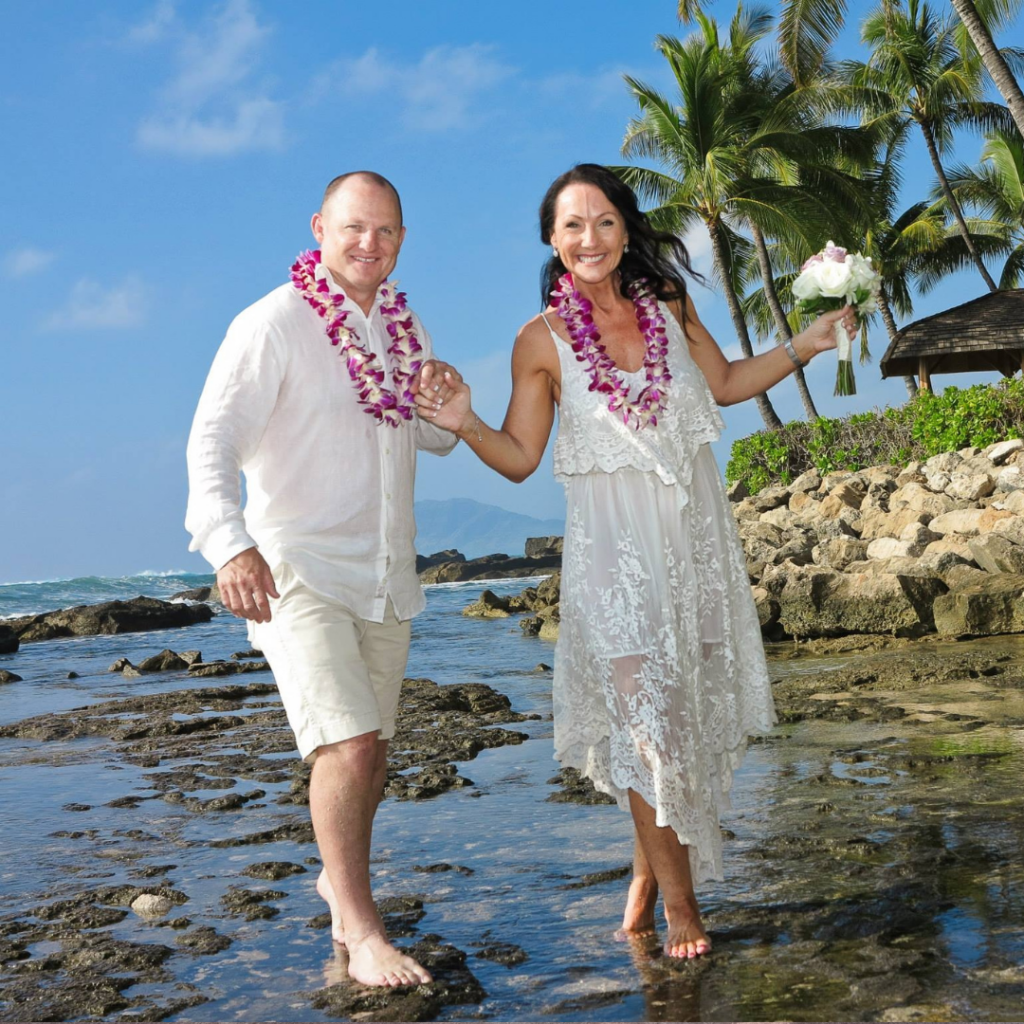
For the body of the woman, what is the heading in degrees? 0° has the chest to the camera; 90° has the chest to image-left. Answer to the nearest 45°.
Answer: approximately 0°

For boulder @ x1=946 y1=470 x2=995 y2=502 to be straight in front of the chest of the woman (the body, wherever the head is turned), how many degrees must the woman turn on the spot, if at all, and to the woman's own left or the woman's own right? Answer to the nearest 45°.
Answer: approximately 180°

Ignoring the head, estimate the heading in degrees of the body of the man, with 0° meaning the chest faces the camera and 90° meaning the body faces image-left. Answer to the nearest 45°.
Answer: approximately 315°

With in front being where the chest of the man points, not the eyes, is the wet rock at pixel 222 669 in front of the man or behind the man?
behind

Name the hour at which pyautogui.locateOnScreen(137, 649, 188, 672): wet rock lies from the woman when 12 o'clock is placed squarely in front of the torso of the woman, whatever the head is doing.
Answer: The wet rock is roughly at 5 o'clock from the woman.

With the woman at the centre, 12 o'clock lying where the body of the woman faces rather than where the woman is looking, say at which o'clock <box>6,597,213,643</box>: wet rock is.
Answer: The wet rock is roughly at 5 o'clock from the woman.

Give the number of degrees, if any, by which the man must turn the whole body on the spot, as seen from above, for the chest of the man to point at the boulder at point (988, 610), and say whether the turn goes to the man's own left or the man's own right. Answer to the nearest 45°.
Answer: approximately 90° to the man's own left
